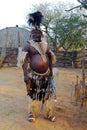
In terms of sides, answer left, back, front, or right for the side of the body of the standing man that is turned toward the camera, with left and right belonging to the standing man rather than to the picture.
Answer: front

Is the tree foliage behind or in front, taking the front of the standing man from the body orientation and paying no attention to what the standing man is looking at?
behind
